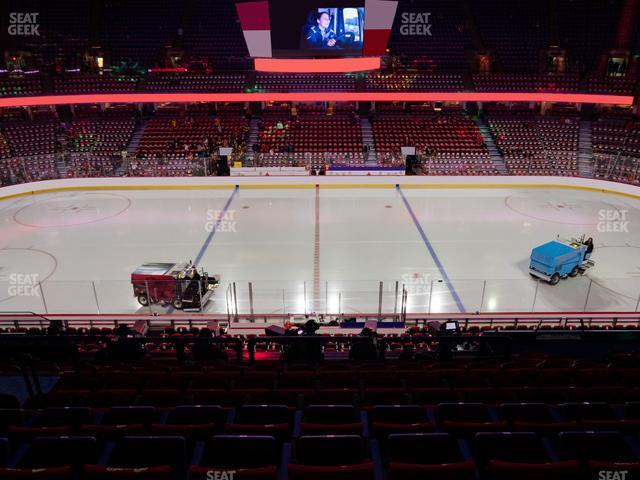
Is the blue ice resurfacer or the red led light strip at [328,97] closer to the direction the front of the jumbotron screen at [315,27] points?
the blue ice resurfacer

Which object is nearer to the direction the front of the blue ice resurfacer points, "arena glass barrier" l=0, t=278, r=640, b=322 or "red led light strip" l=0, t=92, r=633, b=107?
the arena glass barrier

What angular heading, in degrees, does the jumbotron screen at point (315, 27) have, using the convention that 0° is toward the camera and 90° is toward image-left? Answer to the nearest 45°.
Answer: approximately 0°

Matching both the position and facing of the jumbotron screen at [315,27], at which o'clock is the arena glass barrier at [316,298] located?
The arena glass barrier is roughly at 12 o'clock from the jumbotron screen.

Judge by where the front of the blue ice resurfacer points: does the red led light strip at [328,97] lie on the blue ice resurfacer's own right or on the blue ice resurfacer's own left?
on the blue ice resurfacer's own right

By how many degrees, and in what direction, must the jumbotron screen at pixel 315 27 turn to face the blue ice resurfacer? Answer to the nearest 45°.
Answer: approximately 45° to its left

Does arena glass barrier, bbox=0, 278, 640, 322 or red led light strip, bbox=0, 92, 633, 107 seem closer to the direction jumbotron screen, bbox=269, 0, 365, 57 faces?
the arena glass barrier

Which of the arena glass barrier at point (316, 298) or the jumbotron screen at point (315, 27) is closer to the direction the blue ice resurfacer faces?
the arena glass barrier

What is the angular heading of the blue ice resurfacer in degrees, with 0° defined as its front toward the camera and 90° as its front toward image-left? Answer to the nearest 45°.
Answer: approximately 45°

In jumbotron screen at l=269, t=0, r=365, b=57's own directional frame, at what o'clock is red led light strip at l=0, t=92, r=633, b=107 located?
The red led light strip is roughly at 6 o'clock from the jumbotron screen.
